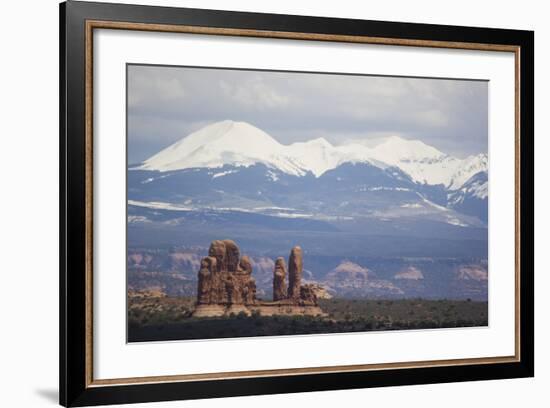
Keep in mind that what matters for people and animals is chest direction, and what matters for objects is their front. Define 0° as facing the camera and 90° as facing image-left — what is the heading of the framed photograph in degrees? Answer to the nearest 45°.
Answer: approximately 315°
